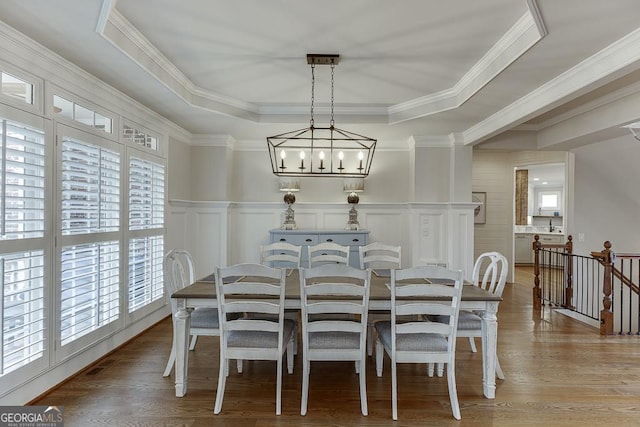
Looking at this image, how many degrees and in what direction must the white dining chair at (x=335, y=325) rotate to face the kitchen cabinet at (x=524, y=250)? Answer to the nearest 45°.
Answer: approximately 45° to its right

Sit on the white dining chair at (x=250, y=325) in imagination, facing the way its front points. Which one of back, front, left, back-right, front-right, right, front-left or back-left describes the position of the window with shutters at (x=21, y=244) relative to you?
left

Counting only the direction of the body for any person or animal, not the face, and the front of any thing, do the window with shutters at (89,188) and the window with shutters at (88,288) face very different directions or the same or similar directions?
same or similar directions

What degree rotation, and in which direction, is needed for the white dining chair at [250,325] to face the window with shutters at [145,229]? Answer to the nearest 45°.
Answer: approximately 45° to its left

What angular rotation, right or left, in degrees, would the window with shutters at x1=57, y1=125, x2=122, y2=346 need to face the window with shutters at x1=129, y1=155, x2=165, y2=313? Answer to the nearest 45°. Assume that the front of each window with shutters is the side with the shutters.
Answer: approximately 90° to its left

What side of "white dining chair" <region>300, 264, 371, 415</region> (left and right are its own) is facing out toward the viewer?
back

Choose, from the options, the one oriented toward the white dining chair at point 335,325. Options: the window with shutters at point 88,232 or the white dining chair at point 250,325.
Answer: the window with shutters

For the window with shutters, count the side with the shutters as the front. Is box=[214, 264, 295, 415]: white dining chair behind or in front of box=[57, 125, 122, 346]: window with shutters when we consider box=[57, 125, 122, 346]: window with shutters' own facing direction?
in front

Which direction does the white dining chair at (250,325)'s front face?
away from the camera

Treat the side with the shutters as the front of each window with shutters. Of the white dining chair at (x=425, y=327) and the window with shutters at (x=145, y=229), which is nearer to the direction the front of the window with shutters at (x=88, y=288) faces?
the white dining chair

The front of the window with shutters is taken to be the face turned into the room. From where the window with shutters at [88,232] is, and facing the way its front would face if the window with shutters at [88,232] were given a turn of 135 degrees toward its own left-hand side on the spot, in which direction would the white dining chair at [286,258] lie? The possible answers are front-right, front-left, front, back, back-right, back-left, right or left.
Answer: right

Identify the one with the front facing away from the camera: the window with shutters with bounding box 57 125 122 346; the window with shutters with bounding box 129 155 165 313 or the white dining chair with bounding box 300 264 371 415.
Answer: the white dining chair

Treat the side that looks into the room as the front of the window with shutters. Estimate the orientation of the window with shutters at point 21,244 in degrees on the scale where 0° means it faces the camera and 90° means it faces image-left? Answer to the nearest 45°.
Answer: approximately 315°

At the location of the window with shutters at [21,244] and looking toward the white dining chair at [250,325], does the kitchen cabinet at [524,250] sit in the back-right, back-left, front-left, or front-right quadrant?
front-left

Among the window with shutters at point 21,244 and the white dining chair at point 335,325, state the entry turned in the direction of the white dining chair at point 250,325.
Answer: the window with shutters

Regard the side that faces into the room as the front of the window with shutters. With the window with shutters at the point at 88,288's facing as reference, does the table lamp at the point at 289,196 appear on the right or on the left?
on its left

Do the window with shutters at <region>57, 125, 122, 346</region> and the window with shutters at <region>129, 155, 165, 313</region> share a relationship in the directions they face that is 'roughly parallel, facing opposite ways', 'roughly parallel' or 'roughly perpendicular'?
roughly parallel

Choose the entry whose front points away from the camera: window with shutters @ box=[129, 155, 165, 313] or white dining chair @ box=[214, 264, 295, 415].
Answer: the white dining chair

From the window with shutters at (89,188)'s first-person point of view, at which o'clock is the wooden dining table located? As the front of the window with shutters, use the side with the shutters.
The wooden dining table is roughly at 12 o'clock from the window with shutters.

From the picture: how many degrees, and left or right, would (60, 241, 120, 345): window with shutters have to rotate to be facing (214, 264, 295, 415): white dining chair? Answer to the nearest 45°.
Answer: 0° — it already faces it

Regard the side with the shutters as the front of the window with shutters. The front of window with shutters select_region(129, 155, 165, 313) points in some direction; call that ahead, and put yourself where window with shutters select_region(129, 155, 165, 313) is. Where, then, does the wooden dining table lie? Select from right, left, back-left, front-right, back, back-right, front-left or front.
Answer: front

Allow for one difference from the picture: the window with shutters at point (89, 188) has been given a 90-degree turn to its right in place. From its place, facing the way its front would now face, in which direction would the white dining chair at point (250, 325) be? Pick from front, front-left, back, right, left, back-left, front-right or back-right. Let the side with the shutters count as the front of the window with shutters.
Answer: left

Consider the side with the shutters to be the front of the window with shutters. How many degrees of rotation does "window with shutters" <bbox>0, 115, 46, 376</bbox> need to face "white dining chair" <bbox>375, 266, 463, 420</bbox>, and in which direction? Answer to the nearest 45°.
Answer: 0° — it already faces it

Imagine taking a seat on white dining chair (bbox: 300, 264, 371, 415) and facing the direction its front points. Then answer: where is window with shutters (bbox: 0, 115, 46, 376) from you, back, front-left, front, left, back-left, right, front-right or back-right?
left
